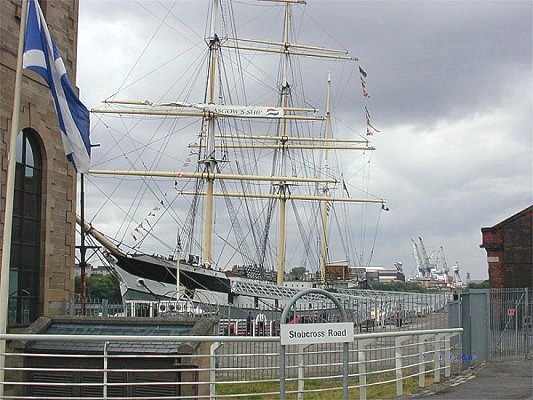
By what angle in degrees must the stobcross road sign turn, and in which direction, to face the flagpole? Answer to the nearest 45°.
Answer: approximately 90° to its right

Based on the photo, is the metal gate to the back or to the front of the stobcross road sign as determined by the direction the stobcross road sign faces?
to the back

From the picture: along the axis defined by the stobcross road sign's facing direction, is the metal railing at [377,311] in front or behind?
behind

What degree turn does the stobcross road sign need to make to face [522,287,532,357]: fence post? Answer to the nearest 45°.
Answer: approximately 135° to its left

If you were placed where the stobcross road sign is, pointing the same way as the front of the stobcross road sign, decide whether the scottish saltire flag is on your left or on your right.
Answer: on your right

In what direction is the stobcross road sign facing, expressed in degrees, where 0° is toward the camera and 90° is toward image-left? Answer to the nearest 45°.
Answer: approximately 0°

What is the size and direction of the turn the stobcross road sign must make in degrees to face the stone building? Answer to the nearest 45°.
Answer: approximately 135° to its right
